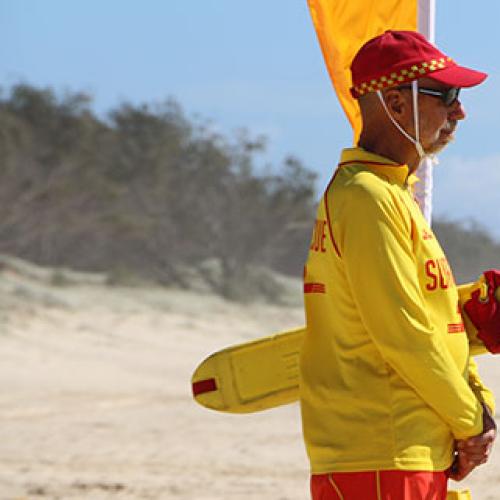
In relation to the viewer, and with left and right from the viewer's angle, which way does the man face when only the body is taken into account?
facing to the right of the viewer

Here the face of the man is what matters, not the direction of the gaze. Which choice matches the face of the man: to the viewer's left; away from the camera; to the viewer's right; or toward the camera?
to the viewer's right
